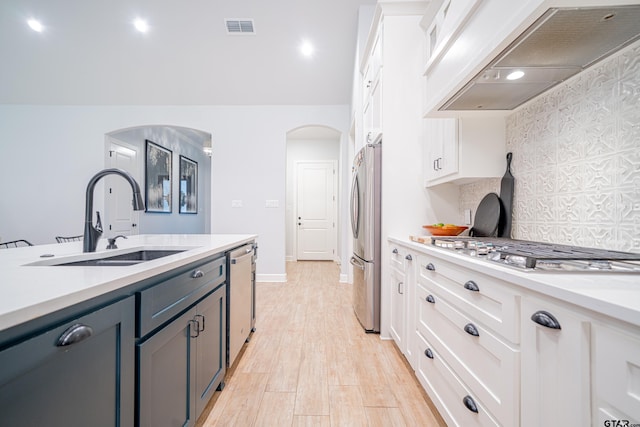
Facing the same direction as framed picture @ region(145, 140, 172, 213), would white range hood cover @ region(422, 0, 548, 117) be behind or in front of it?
in front

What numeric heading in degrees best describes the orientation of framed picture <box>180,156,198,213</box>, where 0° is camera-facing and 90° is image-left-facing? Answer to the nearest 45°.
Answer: approximately 315°

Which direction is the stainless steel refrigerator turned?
to the viewer's left

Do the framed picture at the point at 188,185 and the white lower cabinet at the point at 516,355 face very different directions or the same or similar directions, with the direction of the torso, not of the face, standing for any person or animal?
very different directions

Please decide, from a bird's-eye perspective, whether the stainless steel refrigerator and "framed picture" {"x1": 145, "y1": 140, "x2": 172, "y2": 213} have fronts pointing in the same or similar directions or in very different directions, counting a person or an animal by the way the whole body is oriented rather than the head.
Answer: very different directions

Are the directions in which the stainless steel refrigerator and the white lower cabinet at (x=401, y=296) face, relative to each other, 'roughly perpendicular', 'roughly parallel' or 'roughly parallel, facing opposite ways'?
roughly parallel

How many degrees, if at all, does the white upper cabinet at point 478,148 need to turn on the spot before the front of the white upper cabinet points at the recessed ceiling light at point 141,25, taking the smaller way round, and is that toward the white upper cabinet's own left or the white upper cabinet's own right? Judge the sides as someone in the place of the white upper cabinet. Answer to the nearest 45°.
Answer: approximately 45° to the white upper cabinet's own right

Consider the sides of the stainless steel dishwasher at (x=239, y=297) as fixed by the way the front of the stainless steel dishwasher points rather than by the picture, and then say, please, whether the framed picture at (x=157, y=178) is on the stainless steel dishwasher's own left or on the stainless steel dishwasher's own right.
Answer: on the stainless steel dishwasher's own left

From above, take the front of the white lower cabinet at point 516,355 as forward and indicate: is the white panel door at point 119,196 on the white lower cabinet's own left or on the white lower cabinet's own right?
on the white lower cabinet's own right

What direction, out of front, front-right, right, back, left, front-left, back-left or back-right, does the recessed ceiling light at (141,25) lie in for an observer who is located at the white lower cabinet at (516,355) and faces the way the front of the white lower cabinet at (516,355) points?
front-right

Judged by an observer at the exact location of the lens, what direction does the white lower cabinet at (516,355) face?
facing the viewer and to the left of the viewer

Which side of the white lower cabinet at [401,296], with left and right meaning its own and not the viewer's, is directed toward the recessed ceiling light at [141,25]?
front

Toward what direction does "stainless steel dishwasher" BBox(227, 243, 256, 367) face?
to the viewer's right

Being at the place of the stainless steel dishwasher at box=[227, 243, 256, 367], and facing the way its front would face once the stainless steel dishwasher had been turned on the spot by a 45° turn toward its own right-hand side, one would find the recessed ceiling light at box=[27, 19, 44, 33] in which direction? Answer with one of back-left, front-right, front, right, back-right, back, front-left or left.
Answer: back

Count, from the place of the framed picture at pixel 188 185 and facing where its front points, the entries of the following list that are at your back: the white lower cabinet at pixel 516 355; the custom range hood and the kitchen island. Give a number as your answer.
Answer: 0

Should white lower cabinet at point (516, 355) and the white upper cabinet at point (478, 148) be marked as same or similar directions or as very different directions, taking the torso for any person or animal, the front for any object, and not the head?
same or similar directions

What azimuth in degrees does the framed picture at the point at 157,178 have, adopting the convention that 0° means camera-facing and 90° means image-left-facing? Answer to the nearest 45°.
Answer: approximately 315°
